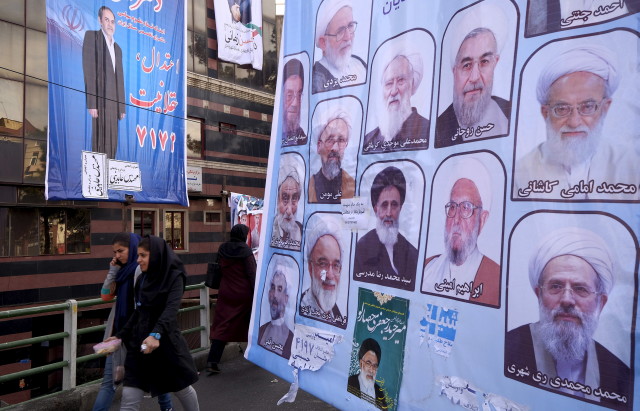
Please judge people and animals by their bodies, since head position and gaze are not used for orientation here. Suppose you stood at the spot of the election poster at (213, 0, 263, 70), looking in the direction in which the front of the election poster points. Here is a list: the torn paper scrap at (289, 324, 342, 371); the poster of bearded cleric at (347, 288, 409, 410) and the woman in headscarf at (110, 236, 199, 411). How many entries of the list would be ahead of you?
3

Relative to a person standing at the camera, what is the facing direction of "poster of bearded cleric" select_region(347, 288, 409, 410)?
facing the viewer and to the left of the viewer

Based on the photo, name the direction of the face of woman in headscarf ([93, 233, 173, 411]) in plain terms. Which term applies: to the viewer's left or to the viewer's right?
to the viewer's left

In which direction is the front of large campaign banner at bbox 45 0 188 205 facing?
toward the camera

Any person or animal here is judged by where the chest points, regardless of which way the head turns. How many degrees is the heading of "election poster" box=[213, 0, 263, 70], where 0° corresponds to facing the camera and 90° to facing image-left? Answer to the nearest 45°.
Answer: approximately 0°

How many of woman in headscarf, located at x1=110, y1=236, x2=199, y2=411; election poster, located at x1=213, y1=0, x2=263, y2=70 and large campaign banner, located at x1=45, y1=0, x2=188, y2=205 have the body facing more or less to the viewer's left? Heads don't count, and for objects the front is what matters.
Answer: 1

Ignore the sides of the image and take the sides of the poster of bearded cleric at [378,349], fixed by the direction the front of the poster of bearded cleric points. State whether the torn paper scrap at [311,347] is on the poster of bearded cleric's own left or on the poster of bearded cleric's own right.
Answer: on the poster of bearded cleric's own right

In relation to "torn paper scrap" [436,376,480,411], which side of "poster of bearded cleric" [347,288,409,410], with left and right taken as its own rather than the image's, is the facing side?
left

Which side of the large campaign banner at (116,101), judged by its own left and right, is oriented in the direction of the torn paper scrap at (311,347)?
front

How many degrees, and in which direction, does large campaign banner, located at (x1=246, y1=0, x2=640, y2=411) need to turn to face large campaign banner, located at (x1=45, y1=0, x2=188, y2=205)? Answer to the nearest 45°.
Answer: approximately 90° to its right

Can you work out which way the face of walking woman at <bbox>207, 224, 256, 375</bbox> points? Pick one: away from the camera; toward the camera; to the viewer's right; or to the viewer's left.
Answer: away from the camera

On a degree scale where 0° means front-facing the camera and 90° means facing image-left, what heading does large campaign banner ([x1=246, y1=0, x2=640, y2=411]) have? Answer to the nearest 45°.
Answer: approximately 45°

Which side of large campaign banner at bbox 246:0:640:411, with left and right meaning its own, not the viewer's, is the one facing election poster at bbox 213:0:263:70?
right
